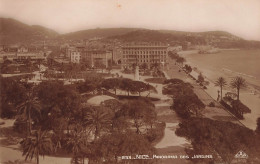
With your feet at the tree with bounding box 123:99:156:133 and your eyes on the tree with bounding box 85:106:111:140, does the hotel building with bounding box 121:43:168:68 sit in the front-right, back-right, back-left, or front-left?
back-right

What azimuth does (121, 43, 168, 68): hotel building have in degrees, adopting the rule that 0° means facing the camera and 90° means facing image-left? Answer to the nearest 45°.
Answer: approximately 0°

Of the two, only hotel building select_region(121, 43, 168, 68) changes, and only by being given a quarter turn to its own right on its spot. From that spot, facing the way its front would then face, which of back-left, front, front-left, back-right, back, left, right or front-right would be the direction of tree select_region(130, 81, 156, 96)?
left

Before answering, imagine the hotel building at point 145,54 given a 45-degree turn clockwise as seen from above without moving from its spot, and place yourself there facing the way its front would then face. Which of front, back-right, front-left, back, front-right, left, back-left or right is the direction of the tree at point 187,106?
front-left

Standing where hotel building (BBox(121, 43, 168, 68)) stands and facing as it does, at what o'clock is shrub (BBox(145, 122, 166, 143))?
The shrub is roughly at 12 o'clock from the hotel building.

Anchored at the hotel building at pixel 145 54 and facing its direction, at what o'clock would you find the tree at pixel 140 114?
The tree is roughly at 12 o'clock from the hotel building.

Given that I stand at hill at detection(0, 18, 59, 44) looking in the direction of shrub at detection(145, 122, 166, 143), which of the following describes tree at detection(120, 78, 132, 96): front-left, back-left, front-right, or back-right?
front-left

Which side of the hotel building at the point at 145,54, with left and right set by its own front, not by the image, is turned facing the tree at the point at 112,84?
front

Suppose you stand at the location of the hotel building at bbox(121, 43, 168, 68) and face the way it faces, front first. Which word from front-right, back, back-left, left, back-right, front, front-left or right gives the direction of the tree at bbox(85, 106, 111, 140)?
front

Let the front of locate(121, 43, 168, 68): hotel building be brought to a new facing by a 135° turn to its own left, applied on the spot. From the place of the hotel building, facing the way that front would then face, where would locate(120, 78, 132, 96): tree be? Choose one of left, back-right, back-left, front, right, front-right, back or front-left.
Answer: back-right
